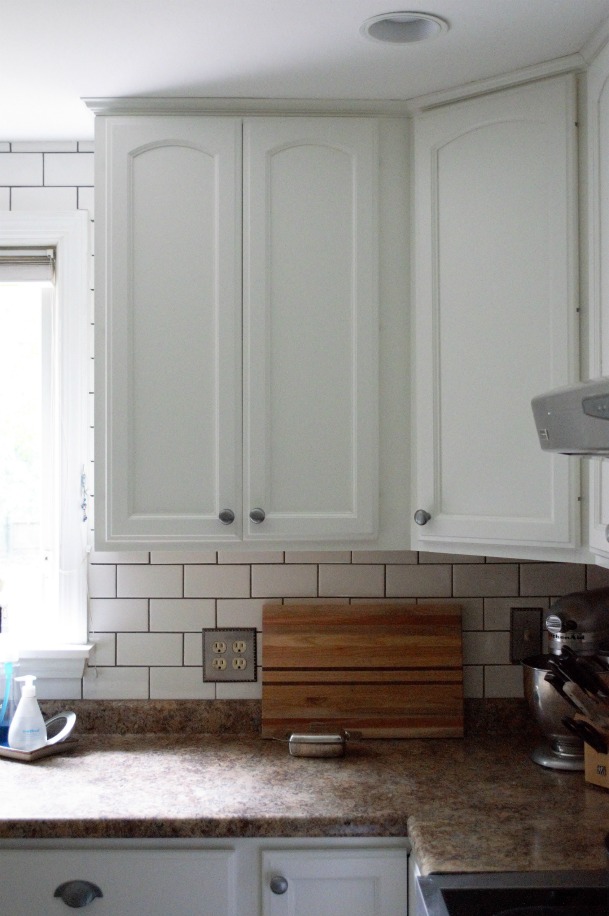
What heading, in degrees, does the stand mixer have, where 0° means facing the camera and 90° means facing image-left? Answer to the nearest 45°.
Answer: approximately 45°

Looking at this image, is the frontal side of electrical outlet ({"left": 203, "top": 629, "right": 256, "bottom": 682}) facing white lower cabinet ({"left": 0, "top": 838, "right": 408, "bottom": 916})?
yes

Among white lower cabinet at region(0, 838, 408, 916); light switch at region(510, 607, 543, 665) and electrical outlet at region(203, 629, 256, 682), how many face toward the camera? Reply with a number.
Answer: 3

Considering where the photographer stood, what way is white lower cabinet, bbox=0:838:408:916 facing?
facing the viewer

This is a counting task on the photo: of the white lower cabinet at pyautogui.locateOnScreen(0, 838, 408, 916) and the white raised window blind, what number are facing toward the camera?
2

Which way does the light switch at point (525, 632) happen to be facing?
toward the camera

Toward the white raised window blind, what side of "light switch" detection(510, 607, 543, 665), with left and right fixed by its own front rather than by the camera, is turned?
right

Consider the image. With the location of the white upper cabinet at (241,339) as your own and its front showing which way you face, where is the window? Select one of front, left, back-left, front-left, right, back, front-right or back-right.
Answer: back-right

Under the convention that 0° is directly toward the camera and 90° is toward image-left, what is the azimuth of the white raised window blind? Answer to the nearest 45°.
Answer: approximately 0°

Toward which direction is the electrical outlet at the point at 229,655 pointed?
toward the camera
